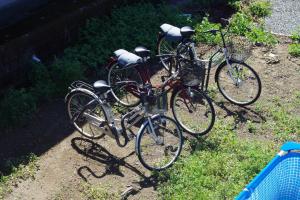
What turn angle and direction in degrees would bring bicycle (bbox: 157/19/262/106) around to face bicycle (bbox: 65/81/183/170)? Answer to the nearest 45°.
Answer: approximately 90° to its right

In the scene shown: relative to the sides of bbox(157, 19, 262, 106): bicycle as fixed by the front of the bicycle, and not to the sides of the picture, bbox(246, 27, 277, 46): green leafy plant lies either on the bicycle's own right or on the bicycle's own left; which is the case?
on the bicycle's own left

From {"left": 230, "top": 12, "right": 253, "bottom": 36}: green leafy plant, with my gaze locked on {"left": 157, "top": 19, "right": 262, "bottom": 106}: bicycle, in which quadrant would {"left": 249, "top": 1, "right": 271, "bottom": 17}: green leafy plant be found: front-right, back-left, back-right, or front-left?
back-left

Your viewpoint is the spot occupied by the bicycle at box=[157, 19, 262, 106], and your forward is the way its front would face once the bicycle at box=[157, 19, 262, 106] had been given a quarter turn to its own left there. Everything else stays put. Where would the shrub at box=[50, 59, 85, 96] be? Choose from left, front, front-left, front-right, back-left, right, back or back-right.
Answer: back-left

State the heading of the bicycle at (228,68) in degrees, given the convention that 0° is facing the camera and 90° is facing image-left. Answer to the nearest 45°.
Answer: approximately 315°

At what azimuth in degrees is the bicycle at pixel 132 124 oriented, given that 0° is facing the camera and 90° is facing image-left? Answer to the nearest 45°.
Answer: approximately 315°

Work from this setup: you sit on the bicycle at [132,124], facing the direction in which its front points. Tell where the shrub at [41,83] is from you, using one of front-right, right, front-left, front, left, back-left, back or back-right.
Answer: back

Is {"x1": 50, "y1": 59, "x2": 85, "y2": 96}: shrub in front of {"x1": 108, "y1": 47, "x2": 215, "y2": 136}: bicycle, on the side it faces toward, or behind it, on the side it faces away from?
behind
